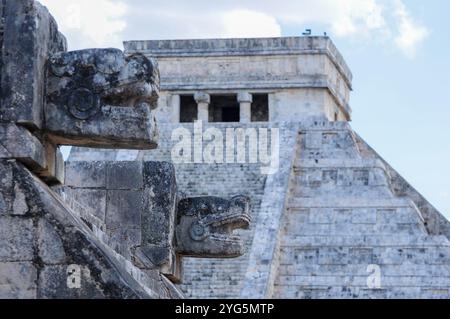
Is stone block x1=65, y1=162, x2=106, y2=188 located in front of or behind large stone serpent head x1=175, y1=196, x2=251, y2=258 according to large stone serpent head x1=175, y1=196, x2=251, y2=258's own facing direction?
behind

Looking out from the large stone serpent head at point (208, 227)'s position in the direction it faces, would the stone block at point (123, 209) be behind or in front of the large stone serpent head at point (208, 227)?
behind

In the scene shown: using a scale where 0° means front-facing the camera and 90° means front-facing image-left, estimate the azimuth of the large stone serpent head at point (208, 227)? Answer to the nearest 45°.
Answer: approximately 270°

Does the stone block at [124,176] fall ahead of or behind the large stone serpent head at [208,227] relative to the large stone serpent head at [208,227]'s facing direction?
behind

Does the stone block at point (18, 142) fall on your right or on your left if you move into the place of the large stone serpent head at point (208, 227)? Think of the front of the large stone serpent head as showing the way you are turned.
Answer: on your right
